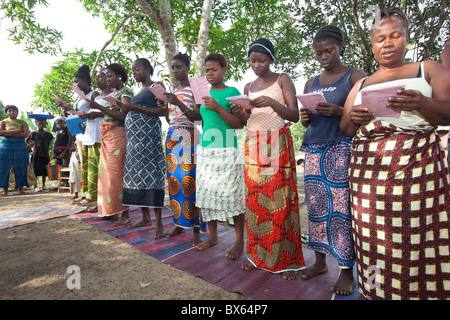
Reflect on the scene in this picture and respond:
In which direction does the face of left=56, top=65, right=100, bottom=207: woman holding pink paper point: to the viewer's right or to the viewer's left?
to the viewer's left

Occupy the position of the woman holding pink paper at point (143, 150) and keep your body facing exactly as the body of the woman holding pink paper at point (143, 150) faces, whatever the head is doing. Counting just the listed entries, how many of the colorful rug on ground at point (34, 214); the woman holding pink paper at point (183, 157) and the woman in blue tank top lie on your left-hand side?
2

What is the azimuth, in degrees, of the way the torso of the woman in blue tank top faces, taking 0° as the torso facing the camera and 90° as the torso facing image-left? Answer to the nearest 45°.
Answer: approximately 45°

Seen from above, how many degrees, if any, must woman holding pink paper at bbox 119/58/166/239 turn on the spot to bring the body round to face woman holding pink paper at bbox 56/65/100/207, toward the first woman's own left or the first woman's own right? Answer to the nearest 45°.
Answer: approximately 90° to the first woman's own right

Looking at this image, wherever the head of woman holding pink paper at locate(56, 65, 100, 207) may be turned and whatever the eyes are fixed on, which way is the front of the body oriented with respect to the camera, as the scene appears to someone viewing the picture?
to the viewer's left

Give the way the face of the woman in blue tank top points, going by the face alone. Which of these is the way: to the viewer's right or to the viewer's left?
to the viewer's left

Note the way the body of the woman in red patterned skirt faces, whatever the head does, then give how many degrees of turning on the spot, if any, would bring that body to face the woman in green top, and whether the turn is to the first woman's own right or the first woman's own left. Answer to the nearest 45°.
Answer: approximately 90° to the first woman's own right

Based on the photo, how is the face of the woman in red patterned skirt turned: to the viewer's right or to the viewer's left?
to the viewer's left

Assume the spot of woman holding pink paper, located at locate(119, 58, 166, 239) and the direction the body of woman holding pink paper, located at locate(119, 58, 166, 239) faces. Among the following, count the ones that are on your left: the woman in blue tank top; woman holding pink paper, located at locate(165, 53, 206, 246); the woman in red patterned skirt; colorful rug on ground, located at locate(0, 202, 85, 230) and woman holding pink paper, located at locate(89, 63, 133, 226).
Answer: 3

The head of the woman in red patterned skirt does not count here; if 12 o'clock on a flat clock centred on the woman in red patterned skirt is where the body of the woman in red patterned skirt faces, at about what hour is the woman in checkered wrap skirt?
The woman in checkered wrap skirt is roughly at 9 o'clock from the woman in red patterned skirt.
